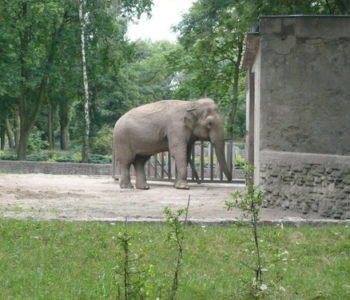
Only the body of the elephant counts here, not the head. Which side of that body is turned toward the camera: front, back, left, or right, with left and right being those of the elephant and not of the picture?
right

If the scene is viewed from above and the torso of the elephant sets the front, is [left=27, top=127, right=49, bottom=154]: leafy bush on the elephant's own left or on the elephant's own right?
on the elephant's own left

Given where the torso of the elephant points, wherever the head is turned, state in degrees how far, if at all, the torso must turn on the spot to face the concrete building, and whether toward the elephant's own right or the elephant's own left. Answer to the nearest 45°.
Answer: approximately 45° to the elephant's own right

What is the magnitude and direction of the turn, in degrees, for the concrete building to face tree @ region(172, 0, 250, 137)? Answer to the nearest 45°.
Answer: approximately 90° to its right

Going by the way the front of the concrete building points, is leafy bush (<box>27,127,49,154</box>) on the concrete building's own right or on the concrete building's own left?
on the concrete building's own right

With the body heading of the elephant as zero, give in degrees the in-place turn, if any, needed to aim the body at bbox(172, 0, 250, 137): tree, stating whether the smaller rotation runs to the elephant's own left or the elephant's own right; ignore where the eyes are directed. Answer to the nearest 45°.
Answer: approximately 90° to the elephant's own left

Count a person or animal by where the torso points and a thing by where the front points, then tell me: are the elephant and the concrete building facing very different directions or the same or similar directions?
very different directions
